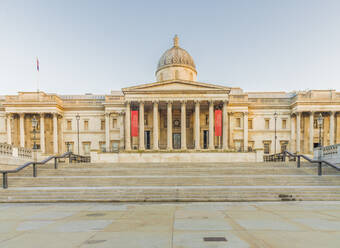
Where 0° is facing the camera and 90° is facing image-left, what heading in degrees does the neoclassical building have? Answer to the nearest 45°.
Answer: approximately 0°

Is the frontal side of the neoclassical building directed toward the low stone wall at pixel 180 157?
yes
